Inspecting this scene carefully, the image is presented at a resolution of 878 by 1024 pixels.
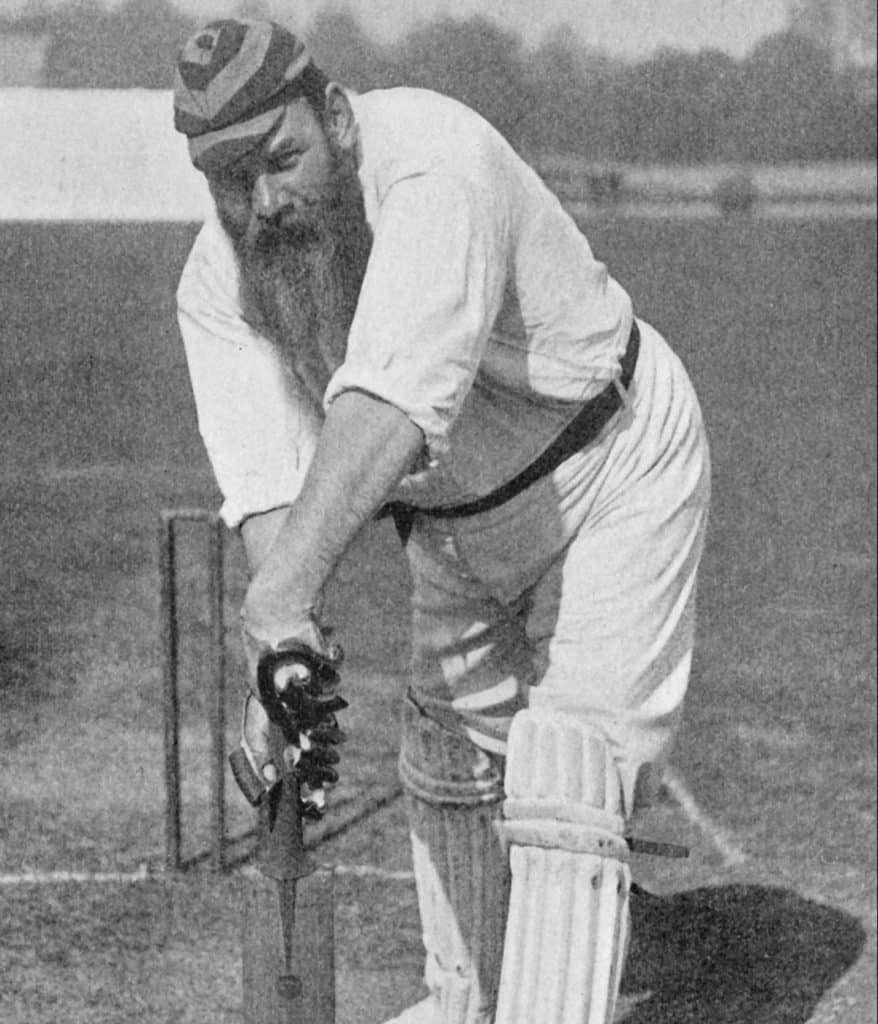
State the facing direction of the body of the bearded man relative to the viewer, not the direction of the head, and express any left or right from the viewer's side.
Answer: facing the viewer and to the left of the viewer

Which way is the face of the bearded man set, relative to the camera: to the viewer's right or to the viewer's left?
to the viewer's left

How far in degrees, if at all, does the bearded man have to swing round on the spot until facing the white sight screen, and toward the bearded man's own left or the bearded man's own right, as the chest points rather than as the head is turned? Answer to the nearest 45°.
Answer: approximately 90° to the bearded man's own right
